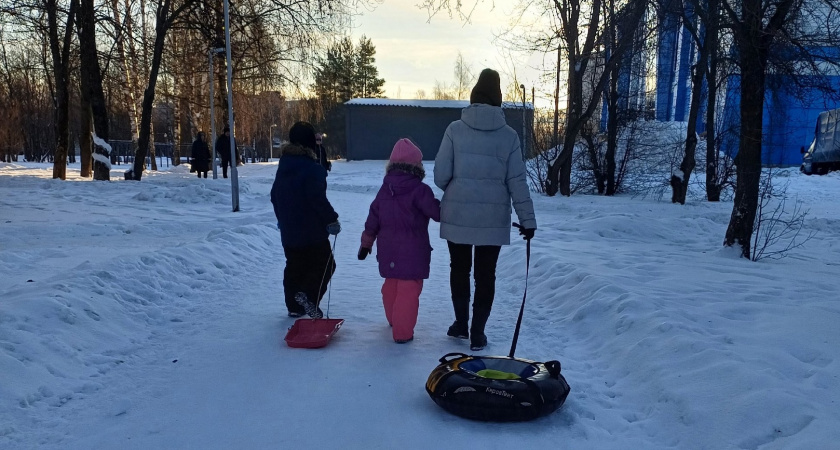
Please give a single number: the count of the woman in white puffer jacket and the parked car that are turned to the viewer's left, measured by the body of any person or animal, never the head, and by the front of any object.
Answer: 1

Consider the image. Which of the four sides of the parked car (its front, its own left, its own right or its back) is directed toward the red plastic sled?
left

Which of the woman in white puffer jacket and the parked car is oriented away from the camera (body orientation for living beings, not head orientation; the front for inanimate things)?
the woman in white puffer jacket

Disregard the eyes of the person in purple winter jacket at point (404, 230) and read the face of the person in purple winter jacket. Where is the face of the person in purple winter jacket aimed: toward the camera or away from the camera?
away from the camera

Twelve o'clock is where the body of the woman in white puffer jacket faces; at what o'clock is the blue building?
The blue building is roughly at 1 o'clock from the woman in white puffer jacket.

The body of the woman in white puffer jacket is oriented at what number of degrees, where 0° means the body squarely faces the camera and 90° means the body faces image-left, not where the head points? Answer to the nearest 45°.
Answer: approximately 180°

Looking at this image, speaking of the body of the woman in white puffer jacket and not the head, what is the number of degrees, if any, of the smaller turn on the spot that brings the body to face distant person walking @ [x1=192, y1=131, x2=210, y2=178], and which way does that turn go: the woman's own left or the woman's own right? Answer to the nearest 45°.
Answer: approximately 45° to the woman's own left

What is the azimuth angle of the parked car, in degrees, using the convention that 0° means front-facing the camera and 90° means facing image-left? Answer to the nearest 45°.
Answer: approximately 90°

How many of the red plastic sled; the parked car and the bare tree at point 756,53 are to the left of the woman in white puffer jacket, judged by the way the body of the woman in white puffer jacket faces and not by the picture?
1

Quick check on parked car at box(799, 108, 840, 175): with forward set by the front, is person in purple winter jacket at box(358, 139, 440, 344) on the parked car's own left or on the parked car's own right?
on the parked car's own left

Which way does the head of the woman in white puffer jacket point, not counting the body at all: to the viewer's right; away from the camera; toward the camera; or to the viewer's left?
away from the camera

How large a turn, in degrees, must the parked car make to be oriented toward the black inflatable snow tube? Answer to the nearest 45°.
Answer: approximately 90° to its left

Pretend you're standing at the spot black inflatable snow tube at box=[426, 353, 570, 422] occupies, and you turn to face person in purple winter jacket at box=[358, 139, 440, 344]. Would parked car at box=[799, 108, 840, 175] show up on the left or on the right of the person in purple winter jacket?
right
